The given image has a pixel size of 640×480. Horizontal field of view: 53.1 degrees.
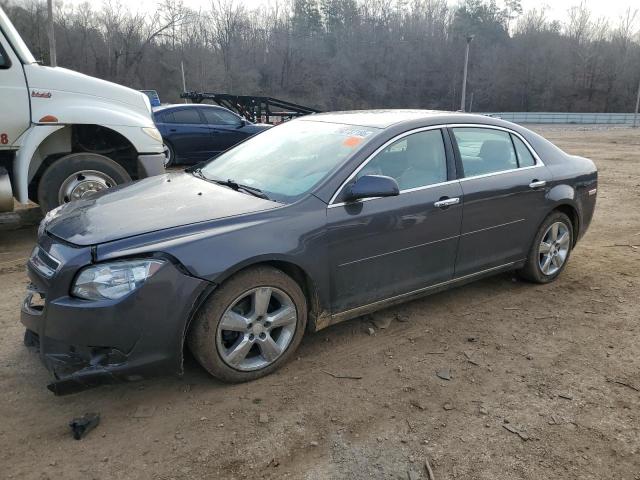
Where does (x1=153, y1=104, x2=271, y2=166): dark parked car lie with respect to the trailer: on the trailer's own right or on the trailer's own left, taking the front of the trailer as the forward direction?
on the trailer's own left

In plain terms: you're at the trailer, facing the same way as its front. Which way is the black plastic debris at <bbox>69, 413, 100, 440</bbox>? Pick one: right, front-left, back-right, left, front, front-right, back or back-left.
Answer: left

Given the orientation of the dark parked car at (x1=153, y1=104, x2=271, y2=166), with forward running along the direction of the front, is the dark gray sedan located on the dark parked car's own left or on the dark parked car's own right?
on the dark parked car's own right

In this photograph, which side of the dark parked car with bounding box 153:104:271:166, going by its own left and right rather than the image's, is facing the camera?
right

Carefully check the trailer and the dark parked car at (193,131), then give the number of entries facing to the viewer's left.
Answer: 1

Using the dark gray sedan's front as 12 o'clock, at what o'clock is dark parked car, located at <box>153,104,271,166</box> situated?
The dark parked car is roughly at 4 o'clock from the dark gray sedan.

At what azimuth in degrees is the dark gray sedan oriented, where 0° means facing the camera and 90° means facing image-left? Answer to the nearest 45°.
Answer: approximately 45°

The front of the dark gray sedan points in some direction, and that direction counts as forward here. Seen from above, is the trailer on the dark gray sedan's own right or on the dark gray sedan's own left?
on the dark gray sedan's own right

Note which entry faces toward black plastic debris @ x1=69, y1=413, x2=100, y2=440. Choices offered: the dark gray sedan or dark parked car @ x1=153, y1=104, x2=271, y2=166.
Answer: the dark gray sedan
